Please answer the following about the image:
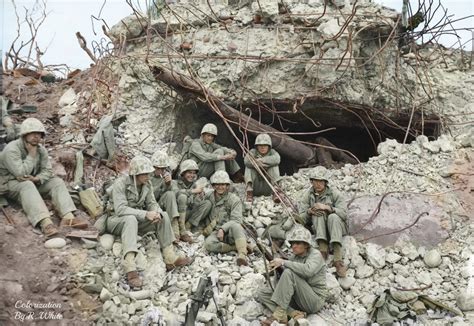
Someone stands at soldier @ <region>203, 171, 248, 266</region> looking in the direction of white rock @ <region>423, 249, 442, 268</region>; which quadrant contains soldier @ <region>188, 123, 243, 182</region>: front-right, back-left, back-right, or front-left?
back-left

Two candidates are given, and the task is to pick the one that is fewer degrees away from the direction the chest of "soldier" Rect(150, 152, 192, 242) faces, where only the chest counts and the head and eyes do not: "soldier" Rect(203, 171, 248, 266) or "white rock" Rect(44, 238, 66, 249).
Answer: the soldier

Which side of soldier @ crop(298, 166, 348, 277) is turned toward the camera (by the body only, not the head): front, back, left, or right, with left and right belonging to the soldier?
front

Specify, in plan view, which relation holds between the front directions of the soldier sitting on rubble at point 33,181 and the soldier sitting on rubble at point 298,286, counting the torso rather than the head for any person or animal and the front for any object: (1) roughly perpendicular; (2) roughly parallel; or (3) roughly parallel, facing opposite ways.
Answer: roughly perpendicular

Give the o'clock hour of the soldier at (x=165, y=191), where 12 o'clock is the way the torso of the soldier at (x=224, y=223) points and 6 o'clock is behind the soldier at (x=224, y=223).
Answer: the soldier at (x=165, y=191) is roughly at 3 o'clock from the soldier at (x=224, y=223).

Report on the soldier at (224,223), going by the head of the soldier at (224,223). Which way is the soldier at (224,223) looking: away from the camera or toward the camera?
toward the camera

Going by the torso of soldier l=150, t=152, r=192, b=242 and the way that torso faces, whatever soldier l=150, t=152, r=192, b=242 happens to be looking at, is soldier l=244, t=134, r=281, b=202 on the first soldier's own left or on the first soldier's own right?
on the first soldier's own left

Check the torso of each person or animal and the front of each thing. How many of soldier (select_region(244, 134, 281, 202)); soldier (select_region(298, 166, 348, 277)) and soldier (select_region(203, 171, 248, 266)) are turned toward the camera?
3

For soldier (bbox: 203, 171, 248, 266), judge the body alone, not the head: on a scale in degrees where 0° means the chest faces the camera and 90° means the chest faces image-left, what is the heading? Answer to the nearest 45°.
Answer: approximately 0°

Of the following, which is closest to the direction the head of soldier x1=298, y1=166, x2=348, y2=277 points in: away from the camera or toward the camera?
toward the camera

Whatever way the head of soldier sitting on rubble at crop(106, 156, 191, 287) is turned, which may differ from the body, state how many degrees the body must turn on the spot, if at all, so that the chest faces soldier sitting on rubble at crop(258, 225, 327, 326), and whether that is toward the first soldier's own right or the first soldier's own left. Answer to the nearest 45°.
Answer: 0° — they already face them

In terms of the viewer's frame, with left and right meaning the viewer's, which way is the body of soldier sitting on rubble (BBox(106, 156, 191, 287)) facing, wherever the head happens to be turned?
facing the viewer and to the right of the viewer

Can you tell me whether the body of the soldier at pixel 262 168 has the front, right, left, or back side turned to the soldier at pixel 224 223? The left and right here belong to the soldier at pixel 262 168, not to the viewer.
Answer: front

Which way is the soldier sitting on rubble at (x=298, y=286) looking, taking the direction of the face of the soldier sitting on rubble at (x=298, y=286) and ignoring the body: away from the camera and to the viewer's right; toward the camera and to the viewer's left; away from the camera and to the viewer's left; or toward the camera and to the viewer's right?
toward the camera and to the viewer's left

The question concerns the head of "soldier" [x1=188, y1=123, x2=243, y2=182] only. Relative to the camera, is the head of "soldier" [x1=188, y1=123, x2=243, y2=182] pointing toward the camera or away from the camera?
toward the camera

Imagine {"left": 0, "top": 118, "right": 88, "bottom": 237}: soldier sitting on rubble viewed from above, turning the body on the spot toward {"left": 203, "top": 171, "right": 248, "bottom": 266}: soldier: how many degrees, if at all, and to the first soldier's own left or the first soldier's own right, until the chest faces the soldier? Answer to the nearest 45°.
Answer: approximately 45° to the first soldier's own left

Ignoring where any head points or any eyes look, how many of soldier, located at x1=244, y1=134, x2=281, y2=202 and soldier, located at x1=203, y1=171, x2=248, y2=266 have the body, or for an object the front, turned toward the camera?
2
